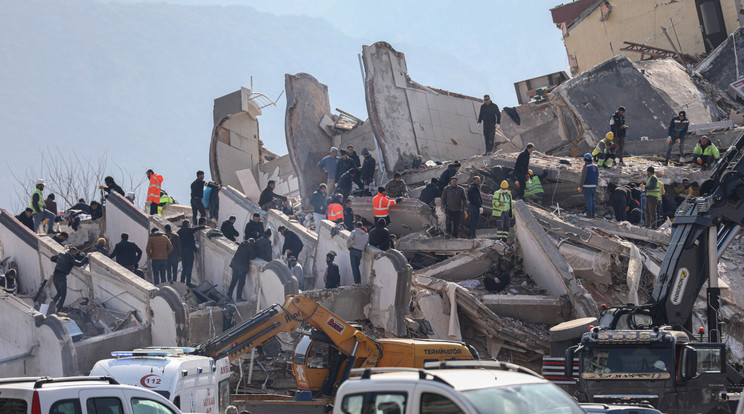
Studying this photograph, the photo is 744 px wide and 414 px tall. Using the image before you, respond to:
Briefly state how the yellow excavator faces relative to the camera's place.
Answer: facing to the left of the viewer

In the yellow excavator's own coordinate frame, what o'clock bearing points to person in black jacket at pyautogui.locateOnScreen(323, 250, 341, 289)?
The person in black jacket is roughly at 3 o'clock from the yellow excavator.

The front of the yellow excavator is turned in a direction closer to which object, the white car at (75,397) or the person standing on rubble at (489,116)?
the white car

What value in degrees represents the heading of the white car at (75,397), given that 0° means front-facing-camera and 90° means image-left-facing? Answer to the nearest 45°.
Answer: approximately 225°

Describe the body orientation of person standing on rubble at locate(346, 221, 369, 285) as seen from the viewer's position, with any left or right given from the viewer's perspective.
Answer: facing away from the viewer
